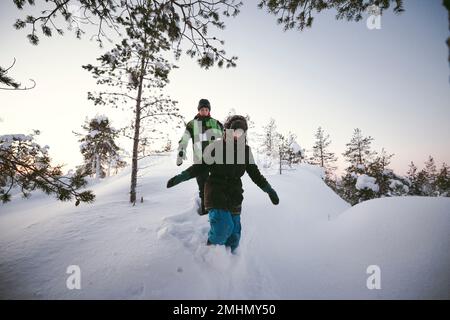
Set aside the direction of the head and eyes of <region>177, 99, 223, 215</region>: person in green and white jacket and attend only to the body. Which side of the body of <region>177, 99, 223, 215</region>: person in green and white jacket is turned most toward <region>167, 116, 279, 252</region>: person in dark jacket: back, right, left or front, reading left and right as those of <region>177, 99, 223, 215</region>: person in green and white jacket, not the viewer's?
front

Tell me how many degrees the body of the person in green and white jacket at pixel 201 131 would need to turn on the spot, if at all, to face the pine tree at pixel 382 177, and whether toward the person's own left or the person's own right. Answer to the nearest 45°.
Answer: approximately 135° to the person's own left

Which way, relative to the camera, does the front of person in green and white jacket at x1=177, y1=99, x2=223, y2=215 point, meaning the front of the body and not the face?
toward the camera

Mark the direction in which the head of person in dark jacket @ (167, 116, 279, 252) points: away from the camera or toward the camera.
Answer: toward the camera

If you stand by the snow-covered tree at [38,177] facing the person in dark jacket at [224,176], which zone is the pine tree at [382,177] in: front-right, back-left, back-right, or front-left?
front-left

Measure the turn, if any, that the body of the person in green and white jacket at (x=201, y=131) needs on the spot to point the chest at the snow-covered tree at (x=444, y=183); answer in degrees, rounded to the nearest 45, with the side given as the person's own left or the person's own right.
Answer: approximately 135° to the person's own left

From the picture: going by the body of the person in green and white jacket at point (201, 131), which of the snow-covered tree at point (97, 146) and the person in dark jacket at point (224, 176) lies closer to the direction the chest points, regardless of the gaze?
the person in dark jacket

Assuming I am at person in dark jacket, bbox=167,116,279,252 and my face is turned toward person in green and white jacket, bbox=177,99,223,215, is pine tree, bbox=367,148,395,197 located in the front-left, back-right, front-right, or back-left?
front-right

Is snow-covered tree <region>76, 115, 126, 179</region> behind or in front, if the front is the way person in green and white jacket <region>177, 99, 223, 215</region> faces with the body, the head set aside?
behind
